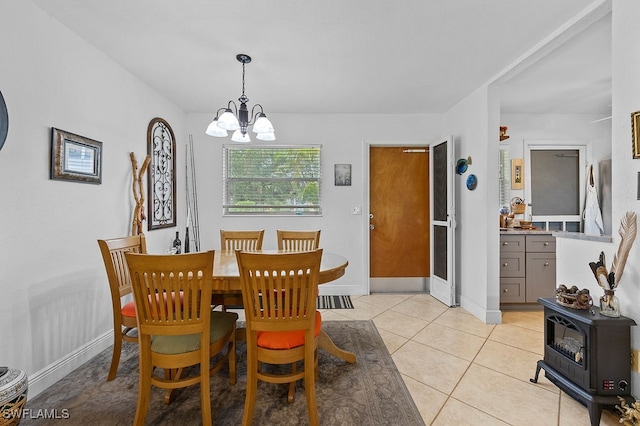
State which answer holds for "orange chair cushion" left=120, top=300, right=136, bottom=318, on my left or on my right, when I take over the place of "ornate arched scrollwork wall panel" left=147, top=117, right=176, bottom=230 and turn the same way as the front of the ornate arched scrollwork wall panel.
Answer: on my right

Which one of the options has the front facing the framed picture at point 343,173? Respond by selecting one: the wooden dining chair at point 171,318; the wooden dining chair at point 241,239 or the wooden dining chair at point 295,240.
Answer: the wooden dining chair at point 171,318

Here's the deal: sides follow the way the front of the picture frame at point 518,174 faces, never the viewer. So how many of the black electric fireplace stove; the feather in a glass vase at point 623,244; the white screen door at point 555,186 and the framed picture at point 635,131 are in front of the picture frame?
3

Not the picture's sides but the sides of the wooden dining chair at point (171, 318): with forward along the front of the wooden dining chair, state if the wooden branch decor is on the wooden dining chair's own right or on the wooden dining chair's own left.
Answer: on the wooden dining chair's own left

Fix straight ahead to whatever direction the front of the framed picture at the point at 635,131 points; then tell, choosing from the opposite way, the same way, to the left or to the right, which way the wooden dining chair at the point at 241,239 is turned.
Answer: to the left

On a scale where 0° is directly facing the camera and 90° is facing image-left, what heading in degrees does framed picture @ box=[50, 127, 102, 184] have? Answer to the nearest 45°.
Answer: approximately 315°
